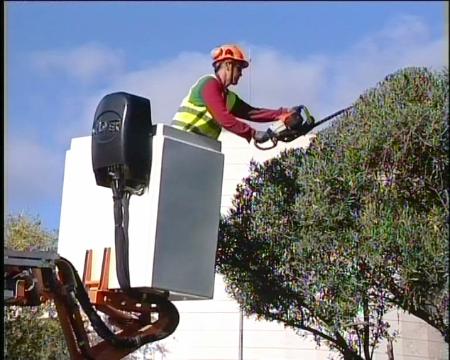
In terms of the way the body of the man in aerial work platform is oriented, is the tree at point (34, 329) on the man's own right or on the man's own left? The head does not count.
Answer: on the man's own left

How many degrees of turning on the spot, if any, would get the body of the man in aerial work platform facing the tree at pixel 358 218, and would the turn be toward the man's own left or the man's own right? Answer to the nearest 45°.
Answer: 0° — they already face it

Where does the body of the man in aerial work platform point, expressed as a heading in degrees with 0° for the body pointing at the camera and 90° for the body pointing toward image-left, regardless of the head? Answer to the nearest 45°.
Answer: approximately 270°

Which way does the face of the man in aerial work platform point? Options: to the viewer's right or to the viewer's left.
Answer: to the viewer's right
